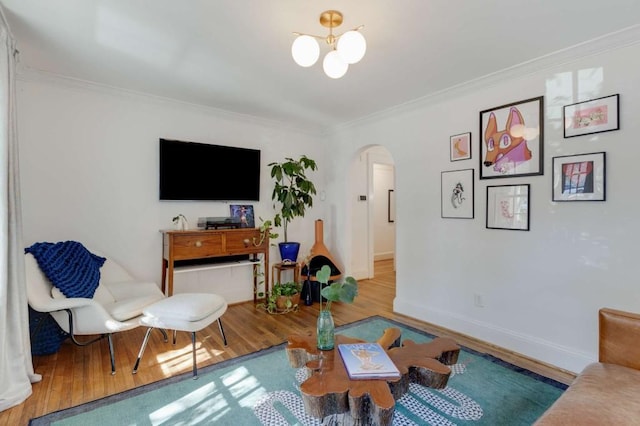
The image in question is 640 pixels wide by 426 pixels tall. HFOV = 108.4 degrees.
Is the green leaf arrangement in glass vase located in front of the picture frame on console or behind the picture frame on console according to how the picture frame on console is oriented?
in front

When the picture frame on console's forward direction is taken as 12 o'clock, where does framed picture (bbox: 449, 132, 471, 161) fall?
The framed picture is roughly at 10 o'clock from the picture frame on console.

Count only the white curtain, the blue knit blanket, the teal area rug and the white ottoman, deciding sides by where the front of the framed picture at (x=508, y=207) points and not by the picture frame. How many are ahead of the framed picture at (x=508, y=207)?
4

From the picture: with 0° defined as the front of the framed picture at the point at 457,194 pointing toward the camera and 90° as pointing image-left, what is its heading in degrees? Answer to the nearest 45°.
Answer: approximately 45°

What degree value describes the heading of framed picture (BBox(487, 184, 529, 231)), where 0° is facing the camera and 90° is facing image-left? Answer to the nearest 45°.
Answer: approximately 45°

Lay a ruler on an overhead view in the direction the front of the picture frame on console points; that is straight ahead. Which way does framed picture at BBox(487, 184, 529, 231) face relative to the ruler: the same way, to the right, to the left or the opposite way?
to the right

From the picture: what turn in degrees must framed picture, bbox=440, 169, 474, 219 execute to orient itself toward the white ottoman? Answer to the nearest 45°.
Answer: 0° — it already faces it

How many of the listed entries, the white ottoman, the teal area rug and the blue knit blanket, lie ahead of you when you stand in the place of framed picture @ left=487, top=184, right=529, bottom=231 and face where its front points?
3

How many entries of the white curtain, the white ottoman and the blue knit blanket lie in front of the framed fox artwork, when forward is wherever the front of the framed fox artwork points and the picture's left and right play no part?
3

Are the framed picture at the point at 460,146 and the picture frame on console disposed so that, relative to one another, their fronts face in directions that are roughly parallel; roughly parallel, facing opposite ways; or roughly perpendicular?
roughly perpendicular

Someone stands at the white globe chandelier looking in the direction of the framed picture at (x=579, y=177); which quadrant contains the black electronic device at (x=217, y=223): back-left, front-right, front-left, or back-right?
back-left

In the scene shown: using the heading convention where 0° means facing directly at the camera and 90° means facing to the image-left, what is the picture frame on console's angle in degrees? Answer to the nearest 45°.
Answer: approximately 0°

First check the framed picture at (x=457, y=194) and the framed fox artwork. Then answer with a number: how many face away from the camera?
0

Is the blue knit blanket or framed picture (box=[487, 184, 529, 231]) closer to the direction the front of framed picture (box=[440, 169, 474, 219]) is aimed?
the blue knit blanket
